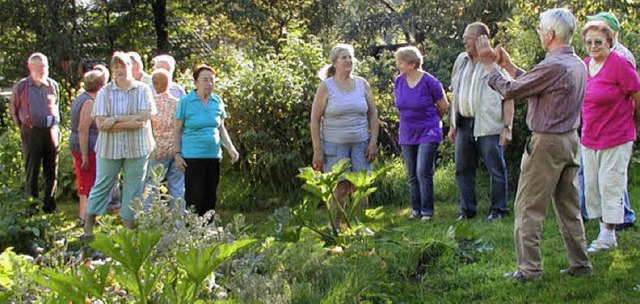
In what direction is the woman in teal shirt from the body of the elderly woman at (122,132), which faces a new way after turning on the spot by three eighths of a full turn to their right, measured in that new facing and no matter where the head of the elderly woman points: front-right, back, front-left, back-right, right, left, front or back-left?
back-right

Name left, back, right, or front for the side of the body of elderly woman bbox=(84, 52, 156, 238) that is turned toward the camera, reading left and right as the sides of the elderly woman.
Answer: front

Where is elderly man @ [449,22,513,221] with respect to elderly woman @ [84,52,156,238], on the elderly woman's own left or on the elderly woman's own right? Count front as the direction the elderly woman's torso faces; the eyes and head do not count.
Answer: on the elderly woman's own left

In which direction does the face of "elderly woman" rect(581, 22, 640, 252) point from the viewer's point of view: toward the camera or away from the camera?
toward the camera

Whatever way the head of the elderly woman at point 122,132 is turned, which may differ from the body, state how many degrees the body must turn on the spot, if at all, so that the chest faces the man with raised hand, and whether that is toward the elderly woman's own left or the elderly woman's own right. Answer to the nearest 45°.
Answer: approximately 45° to the elderly woman's own left

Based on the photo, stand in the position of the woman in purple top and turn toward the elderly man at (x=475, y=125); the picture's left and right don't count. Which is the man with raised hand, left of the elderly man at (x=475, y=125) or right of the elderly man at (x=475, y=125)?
right

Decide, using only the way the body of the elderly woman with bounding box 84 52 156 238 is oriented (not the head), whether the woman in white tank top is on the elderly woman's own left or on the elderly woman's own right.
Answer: on the elderly woman's own left

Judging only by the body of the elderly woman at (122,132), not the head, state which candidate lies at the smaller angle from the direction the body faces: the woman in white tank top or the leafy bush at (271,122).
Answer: the woman in white tank top

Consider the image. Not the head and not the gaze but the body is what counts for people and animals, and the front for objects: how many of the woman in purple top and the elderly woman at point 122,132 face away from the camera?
0

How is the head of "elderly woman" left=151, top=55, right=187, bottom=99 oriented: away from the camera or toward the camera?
toward the camera

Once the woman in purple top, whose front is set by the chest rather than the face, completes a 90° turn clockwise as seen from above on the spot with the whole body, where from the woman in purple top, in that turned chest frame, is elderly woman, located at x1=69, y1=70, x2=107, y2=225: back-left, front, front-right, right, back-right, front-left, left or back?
front-left

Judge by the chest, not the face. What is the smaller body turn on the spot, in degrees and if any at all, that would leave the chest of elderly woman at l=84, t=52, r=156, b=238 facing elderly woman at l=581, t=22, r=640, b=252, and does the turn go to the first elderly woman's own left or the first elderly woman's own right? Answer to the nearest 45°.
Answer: approximately 45° to the first elderly woman's own left

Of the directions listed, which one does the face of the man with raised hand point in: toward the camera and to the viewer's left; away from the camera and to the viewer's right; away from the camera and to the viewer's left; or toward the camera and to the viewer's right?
away from the camera and to the viewer's left

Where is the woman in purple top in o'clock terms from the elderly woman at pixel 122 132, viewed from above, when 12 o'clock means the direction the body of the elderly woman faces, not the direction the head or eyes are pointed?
The woman in purple top is roughly at 9 o'clock from the elderly woman.

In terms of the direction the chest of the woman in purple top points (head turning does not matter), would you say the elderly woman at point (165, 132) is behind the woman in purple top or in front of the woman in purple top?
in front

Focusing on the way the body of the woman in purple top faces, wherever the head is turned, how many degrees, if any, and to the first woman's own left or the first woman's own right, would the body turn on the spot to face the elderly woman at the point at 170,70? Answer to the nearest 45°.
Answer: approximately 45° to the first woman's own right
